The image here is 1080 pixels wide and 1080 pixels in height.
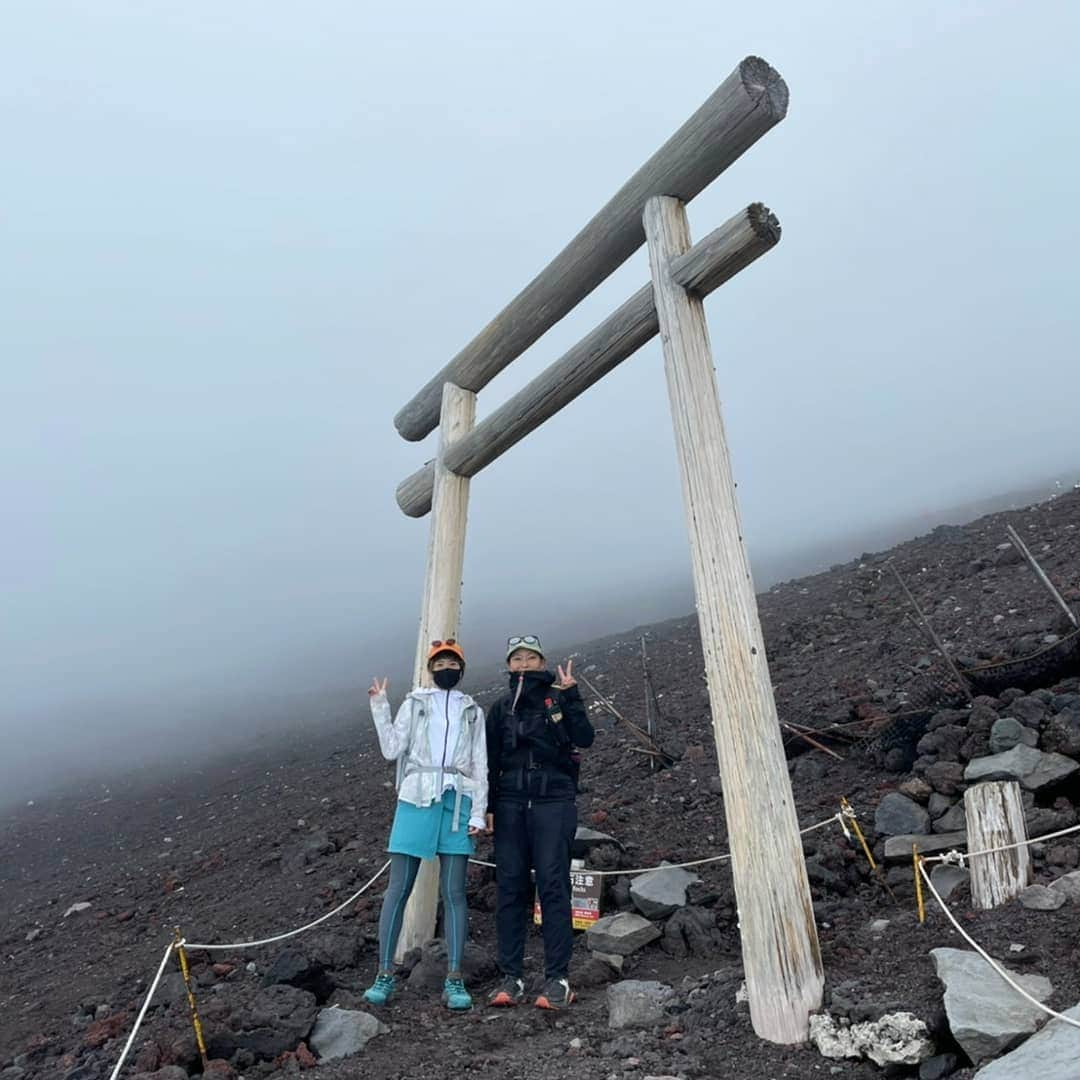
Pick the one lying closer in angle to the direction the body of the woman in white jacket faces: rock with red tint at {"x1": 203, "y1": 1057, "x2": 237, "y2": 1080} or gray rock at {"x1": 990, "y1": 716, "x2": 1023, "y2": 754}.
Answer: the rock with red tint

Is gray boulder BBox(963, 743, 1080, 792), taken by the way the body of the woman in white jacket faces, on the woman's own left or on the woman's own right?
on the woman's own left

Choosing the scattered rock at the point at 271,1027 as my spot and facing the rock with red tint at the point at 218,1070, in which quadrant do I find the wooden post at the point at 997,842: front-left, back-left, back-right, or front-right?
back-left

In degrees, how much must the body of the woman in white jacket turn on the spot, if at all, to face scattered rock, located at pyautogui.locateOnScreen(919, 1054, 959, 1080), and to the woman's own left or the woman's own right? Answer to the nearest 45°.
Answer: approximately 45° to the woman's own left

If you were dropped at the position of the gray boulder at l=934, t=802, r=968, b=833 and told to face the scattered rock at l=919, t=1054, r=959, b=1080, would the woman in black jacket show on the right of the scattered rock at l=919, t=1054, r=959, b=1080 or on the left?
right

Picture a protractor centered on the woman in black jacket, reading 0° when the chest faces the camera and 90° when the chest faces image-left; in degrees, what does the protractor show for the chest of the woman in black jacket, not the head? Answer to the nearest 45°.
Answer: approximately 0°

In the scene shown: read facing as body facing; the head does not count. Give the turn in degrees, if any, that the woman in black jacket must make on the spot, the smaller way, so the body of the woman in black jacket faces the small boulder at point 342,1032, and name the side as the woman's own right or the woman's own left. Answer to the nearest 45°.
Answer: approximately 45° to the woman's own right

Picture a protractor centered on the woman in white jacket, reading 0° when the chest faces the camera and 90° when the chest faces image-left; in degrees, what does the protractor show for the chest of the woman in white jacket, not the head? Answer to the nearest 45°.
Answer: approximately 0°

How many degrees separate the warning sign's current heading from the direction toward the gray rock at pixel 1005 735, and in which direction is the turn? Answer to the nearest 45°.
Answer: approximately 90° to its left
